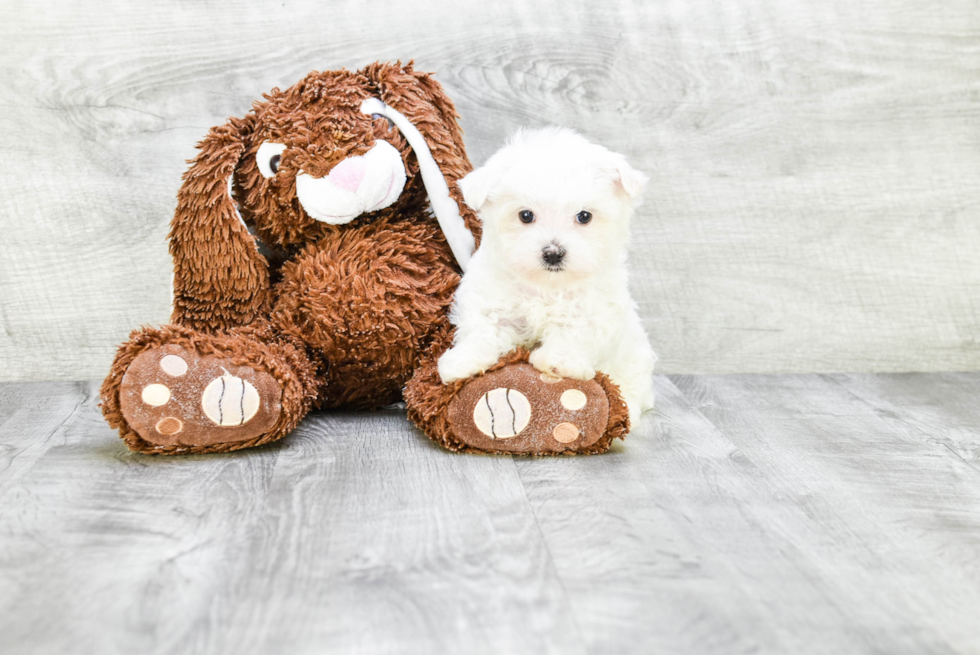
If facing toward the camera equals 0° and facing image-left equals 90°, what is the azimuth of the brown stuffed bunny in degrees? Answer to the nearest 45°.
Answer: approximately 0°

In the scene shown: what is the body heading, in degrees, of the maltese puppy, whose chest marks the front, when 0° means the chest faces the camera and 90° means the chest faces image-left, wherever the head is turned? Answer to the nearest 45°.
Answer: approximately 0°
